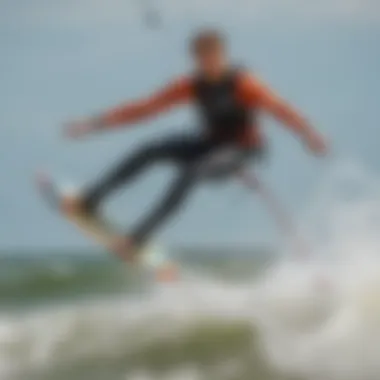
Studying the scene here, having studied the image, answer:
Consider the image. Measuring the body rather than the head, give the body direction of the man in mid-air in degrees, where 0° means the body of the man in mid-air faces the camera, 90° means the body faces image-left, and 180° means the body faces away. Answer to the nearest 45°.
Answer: approximately 45°
